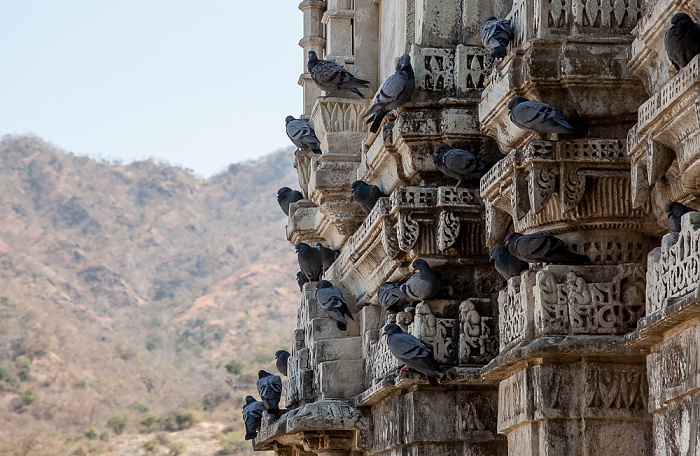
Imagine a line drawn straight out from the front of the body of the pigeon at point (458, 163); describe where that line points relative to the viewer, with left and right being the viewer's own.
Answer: facing to the left of the viewer

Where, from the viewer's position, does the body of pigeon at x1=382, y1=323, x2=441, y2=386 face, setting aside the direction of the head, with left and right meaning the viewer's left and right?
facing to the left of the viewer

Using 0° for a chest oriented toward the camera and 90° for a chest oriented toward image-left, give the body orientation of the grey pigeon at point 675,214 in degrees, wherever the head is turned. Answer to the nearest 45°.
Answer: approximately 90°

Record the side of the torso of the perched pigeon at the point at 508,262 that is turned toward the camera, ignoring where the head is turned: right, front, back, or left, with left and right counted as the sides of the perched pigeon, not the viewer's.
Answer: left

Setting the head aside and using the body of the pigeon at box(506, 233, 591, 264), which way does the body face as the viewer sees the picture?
to the viewer's left
